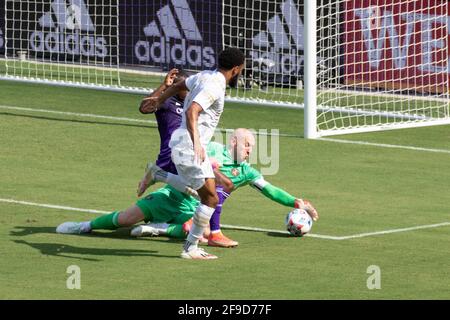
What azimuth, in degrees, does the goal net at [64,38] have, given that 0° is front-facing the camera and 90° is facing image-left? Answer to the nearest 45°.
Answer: approximately 45°
